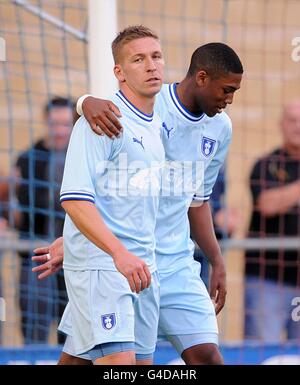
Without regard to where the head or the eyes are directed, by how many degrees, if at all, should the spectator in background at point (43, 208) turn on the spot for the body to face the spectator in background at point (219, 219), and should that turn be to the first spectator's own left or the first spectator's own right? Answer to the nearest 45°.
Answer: approximately 45° to the first spectator's own left

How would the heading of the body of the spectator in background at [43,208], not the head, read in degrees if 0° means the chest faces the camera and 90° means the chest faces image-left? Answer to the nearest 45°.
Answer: approximately 315°

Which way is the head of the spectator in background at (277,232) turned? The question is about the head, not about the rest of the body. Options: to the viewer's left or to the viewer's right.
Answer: to the viewer's left
